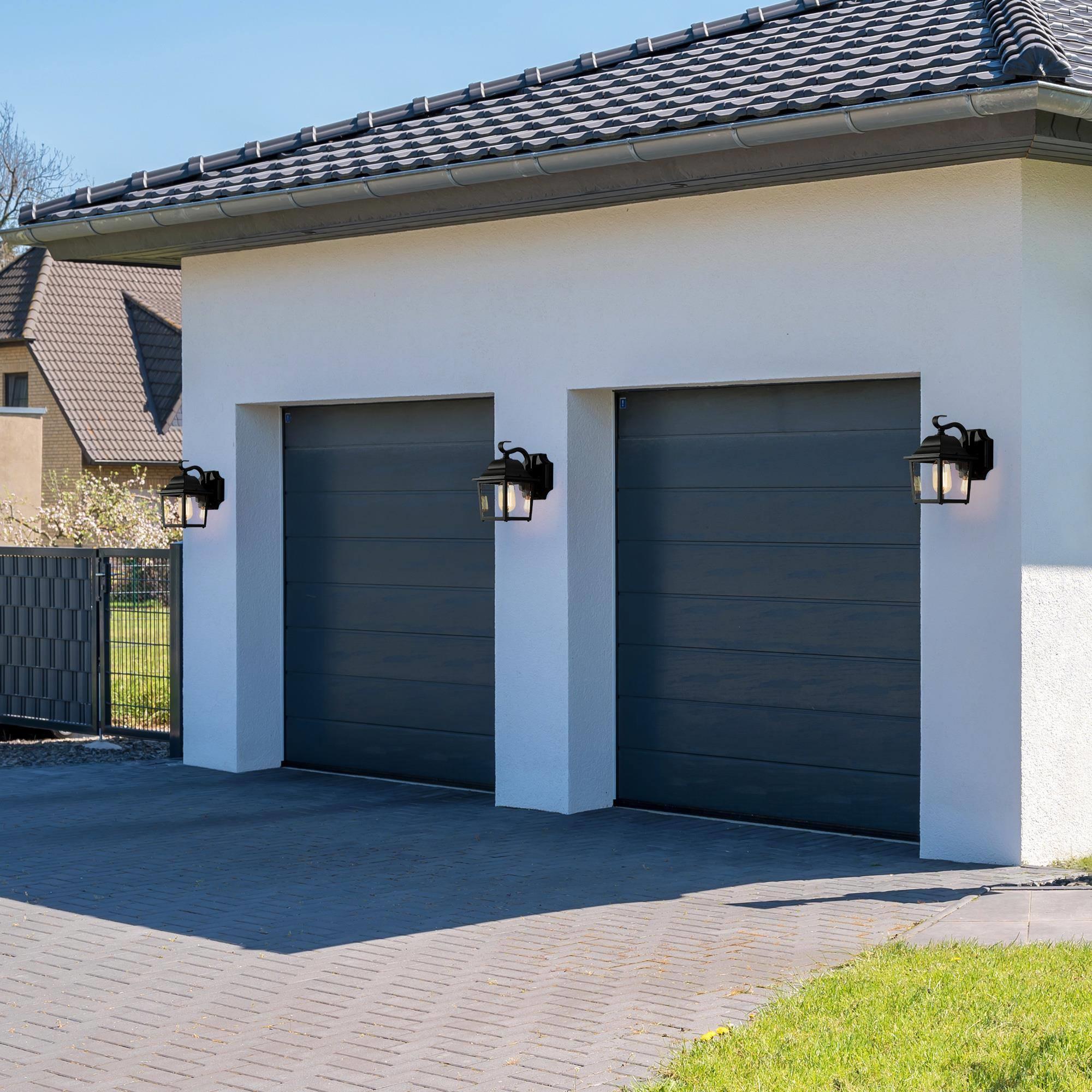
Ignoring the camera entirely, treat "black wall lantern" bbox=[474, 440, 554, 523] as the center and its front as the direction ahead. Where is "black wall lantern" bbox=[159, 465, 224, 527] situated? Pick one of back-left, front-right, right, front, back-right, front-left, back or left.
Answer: right

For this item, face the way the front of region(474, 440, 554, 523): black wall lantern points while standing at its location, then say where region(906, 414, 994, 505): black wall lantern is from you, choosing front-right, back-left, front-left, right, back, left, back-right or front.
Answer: left

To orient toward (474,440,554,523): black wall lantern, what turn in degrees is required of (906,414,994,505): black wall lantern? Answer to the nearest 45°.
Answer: approximately 90° to its right

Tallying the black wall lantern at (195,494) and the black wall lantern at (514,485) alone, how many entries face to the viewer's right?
0

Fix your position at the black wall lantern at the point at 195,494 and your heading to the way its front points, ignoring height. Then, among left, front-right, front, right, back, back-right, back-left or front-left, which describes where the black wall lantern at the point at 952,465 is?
left

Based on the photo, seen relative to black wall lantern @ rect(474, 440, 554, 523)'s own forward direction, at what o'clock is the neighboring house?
The neighboring house is roughly at 4 o'clock from the black wall lantern.

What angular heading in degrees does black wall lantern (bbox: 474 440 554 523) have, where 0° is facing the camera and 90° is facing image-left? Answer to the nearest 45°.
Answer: approximately 45°

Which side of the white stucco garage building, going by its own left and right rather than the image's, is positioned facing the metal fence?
right

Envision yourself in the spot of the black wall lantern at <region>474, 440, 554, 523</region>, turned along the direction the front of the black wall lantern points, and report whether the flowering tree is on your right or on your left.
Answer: on your right
